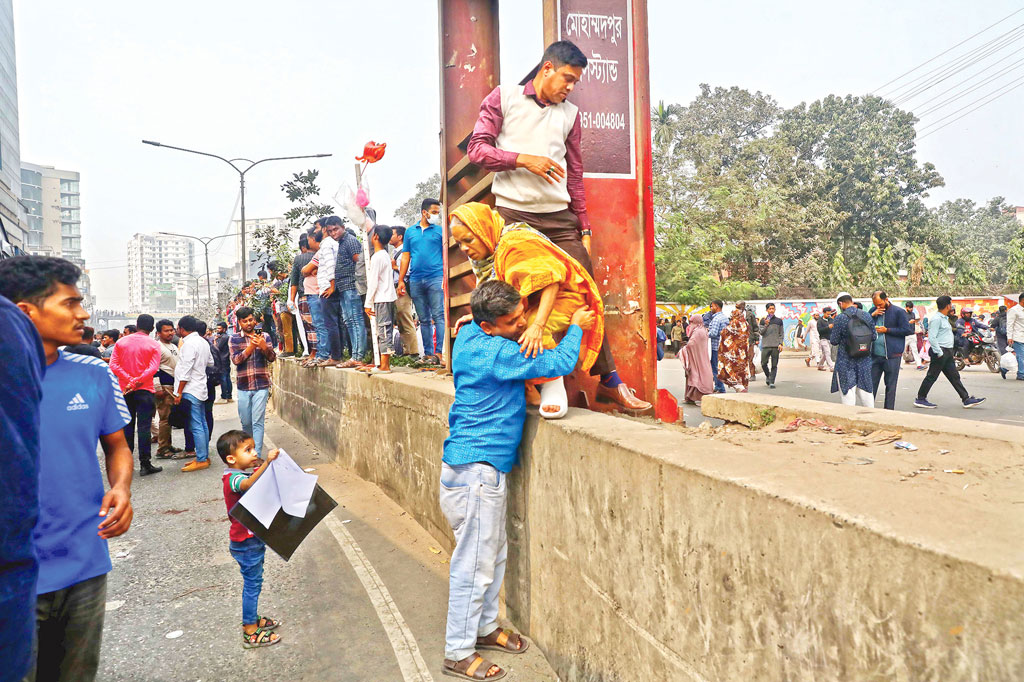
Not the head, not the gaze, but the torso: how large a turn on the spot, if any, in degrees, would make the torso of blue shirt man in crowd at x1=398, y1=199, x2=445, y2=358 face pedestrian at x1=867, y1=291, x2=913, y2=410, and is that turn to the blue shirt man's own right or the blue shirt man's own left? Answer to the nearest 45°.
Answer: approximately 90° to the blue shirt man's own left

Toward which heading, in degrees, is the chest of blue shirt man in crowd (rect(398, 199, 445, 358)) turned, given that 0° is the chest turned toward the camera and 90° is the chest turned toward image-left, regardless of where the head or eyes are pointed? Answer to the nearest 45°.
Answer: approximately 0°

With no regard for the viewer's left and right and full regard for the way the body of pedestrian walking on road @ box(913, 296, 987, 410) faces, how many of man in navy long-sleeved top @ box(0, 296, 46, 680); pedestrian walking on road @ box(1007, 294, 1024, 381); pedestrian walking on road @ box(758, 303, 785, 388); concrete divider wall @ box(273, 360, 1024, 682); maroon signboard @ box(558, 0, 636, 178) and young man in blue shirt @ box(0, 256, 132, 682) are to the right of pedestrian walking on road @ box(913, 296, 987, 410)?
4

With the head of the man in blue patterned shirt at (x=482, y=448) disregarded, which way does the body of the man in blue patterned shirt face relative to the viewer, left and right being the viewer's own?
facing to the right of the viewer

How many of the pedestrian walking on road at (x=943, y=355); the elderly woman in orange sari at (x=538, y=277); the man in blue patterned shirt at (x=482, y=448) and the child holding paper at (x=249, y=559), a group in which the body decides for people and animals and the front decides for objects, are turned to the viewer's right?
3

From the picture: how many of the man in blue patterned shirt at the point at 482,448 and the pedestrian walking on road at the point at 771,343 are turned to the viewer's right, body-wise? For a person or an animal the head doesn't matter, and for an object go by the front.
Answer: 1

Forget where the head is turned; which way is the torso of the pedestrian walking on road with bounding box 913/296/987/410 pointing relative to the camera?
to the viewer's right

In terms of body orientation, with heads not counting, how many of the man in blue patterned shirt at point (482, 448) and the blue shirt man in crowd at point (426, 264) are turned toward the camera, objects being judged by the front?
1

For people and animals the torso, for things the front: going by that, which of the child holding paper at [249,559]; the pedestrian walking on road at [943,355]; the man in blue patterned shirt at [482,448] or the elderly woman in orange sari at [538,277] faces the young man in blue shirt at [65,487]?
the elderly woman in orange sari

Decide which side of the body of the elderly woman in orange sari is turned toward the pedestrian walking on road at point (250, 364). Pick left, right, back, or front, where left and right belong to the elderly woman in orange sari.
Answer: right
